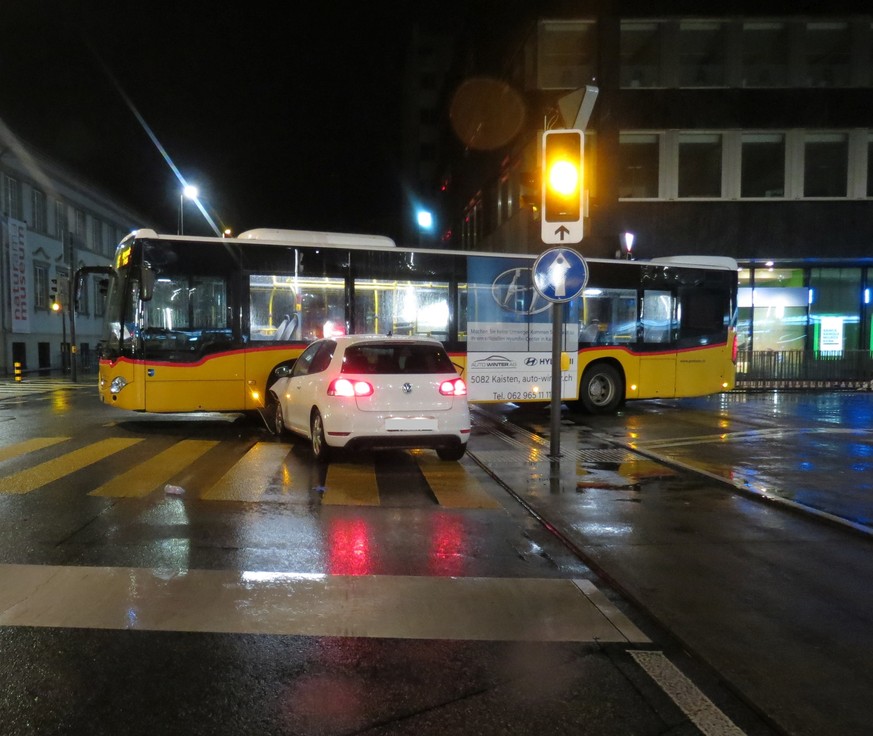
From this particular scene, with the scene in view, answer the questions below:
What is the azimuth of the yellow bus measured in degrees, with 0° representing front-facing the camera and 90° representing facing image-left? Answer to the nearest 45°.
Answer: approximately 90°

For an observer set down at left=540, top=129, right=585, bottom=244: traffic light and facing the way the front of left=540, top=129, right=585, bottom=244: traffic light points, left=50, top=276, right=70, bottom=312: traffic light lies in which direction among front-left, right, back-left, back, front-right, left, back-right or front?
back-right

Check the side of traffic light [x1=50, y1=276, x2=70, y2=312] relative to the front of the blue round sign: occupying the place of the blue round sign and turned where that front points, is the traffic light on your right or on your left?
on your right

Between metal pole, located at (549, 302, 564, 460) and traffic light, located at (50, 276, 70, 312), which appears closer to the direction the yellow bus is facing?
the traffic light

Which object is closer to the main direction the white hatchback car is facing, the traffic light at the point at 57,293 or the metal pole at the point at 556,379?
the traffic light

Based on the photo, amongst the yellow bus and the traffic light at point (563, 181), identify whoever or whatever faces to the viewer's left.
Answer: the yellow bus

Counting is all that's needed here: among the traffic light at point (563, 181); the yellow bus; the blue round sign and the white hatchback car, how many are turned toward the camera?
2

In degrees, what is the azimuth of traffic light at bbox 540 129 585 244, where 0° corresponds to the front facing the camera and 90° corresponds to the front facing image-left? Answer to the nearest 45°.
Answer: approximately 0°

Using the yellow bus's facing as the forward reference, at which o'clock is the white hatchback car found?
The white hatchback car is roughly at 9 o'clock from the yellow bus.

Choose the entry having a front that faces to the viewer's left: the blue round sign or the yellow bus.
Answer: the yellow bus

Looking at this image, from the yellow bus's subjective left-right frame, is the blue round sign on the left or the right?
on its left

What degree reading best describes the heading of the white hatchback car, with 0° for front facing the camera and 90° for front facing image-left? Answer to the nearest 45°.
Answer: approximately 135°
